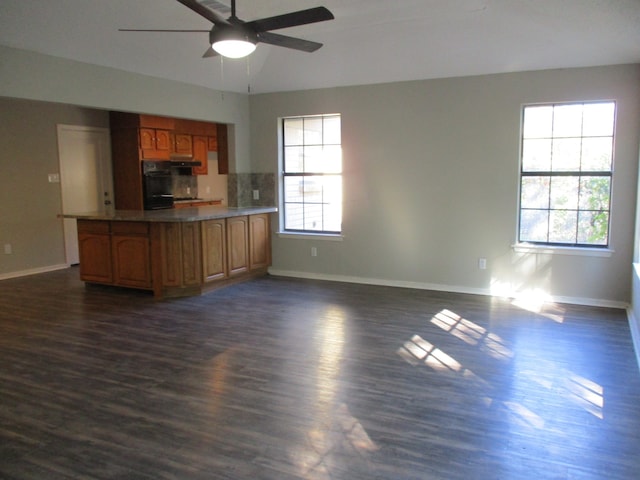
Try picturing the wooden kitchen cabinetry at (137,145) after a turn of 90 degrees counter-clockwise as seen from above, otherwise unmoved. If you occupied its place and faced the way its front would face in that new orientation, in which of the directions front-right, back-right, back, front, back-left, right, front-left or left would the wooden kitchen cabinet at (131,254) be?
back-right

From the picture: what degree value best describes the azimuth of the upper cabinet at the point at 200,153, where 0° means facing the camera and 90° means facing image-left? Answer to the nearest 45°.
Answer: approximately 315°

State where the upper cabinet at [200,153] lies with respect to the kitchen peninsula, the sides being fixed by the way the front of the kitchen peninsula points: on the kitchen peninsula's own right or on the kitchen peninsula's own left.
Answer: on the kitchen peninsula's own left

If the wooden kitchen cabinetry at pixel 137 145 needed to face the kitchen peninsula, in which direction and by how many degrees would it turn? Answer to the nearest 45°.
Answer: approximately 45° to its right

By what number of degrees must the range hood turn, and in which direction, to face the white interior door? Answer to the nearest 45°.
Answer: approximately 135° to its right

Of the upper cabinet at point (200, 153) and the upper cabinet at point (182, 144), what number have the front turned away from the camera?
0

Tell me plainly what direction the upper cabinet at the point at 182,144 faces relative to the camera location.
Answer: facing the viewer and to the right of the viewer

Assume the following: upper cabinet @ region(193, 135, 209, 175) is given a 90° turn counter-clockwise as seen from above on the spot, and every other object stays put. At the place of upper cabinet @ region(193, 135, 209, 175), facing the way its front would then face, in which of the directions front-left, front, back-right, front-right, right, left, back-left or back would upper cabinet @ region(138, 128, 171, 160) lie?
back

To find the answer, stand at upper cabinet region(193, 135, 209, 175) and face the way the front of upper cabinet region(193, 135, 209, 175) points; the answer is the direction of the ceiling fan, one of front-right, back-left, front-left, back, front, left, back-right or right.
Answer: front-right

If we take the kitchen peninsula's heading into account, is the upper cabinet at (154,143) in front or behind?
behind

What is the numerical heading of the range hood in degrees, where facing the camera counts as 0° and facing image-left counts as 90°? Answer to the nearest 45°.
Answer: approximately 315°
